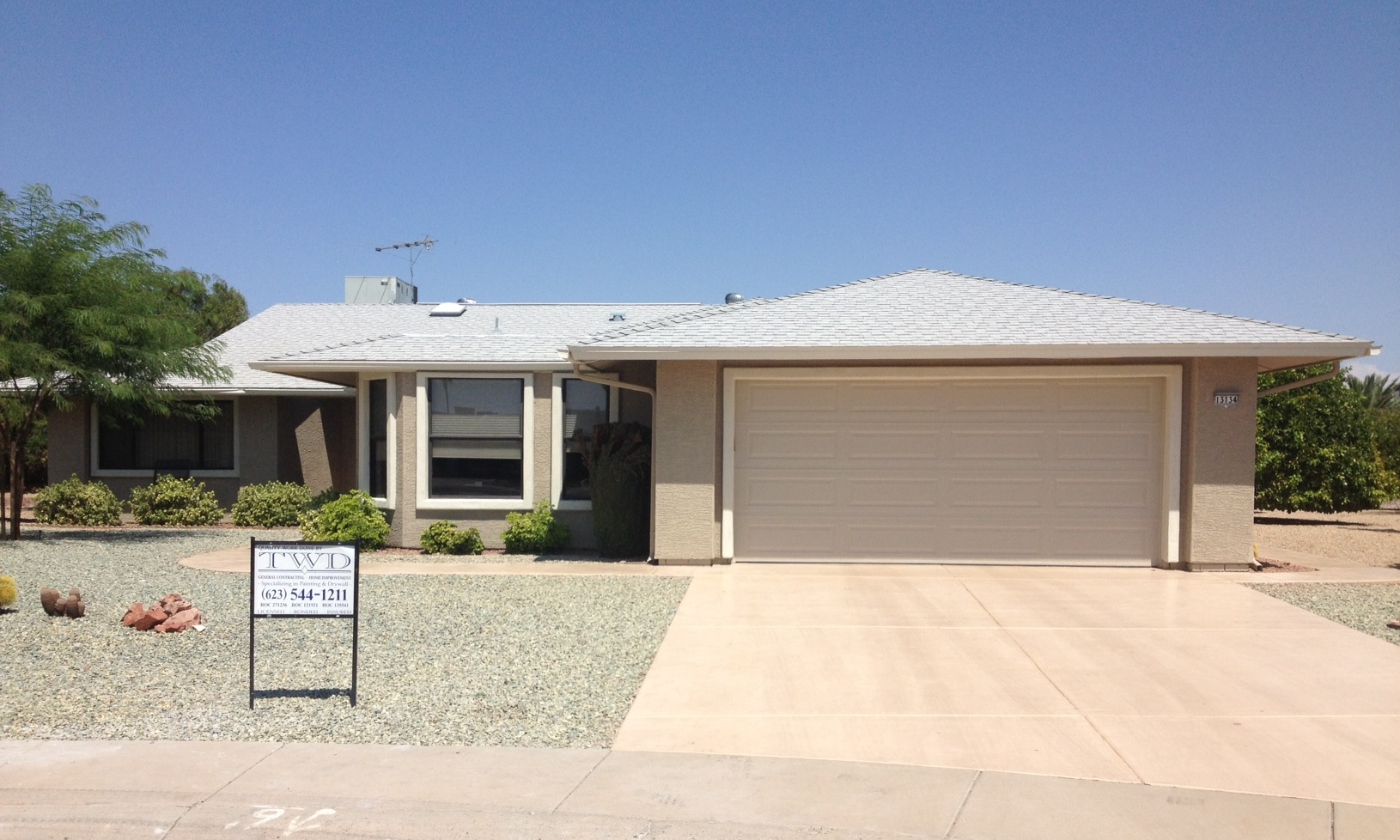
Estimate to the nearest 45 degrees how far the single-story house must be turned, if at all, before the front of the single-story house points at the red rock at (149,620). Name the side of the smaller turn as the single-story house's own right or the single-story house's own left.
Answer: approximately 45° to the single-story house's own right

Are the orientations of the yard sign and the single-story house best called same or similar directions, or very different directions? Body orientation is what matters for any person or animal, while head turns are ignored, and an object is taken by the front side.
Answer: same or similar directions

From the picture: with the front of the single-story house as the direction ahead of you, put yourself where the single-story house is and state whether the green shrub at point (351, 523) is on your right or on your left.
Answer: on your right

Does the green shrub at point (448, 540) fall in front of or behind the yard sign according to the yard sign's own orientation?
behind

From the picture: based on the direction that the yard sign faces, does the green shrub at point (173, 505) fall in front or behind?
behind

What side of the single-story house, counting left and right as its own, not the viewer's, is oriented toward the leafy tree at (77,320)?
right

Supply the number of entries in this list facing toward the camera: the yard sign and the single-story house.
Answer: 2

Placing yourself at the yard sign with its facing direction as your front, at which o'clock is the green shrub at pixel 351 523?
The green shrub is roughly at 6 o'clock from the yard sign.

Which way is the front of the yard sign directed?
toward the camera

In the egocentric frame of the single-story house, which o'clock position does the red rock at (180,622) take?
The red rock is roughly at 2 o'clock from the single-story house.

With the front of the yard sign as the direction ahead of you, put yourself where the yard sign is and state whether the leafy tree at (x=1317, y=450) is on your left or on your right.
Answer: on your left

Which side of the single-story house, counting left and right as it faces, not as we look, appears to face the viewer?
front

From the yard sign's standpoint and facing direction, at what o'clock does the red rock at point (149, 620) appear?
The red rock is roughly at 5 o'clock from the yard sign.
